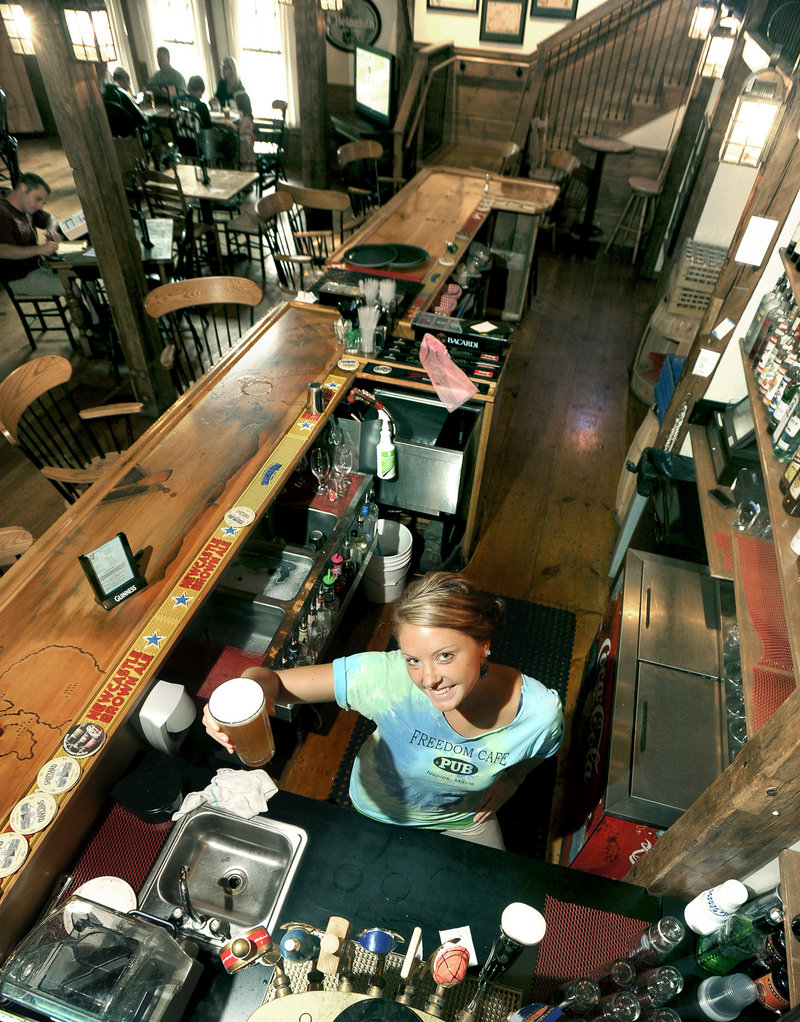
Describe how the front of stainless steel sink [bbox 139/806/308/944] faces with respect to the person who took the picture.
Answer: facing away from the viewer

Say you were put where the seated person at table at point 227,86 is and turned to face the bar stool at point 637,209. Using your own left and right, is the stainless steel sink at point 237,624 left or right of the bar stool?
right

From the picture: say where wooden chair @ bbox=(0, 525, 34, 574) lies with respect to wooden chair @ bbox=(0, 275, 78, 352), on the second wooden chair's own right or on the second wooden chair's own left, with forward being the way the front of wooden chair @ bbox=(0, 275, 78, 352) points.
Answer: on the second wooden chair's own right

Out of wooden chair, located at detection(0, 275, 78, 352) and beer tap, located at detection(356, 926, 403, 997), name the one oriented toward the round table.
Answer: the wooden chair

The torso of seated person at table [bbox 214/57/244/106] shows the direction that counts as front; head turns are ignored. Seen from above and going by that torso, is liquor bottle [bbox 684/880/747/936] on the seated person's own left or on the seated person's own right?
on the seated person's own left

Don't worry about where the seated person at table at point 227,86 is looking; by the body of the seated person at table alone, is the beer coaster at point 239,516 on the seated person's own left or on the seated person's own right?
on the seated person's own left

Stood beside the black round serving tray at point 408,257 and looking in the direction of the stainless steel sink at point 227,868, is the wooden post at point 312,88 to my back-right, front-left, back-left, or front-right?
back-right

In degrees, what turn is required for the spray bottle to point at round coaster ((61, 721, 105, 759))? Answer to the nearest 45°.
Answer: approximately 45° to its left
